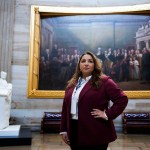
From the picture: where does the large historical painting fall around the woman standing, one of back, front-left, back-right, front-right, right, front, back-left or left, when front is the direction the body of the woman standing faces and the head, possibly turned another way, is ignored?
back-right

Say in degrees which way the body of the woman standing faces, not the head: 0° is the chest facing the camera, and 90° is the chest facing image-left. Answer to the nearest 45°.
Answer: approximately 45°

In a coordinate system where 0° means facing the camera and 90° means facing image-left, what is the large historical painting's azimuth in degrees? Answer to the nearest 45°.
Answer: approximately 0°

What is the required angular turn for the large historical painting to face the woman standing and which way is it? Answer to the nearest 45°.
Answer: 0° — it already faces them
